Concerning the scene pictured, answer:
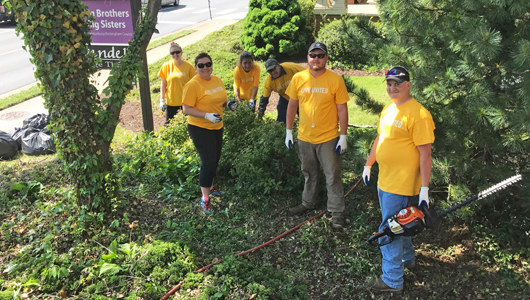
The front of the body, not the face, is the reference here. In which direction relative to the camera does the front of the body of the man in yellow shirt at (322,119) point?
toward the camera

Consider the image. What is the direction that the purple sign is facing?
toward the camera

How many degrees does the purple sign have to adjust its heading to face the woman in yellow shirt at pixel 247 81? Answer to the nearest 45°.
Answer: approximately 90° to its left

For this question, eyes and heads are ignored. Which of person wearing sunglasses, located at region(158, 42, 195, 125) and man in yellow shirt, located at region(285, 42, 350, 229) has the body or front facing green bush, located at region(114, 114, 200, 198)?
the person wearing sunglasses

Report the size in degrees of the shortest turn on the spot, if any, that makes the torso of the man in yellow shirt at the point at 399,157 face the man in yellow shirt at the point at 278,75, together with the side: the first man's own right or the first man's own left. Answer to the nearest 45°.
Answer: approximately 90° to the first man's own right

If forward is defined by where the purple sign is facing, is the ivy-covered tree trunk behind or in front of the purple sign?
in front

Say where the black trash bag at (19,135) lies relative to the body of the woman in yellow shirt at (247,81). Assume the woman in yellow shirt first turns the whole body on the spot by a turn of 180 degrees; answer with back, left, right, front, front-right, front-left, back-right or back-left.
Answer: left

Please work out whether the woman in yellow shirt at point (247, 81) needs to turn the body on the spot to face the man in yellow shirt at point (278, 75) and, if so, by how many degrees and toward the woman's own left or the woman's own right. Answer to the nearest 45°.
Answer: approximately 45° to the woman's own left

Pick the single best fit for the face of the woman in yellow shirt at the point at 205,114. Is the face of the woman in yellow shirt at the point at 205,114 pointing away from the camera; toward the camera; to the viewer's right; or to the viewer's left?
toward the camera

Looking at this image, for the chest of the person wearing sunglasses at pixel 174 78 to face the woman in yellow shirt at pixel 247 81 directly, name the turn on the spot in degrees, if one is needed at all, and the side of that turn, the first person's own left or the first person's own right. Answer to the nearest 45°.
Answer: approximately 90° to the first person's own left

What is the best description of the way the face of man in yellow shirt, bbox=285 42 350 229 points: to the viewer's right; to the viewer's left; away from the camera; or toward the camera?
toward the camera

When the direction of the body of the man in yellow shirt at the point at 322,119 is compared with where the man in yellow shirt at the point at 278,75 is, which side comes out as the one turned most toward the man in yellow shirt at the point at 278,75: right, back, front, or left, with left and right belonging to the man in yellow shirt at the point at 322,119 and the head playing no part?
back

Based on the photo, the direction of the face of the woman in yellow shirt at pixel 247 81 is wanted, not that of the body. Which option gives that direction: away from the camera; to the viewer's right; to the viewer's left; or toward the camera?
toward the camera

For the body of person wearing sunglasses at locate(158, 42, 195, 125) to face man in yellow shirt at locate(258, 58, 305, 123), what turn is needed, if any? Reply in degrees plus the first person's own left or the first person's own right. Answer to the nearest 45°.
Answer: approximately 45° to the first person's own left

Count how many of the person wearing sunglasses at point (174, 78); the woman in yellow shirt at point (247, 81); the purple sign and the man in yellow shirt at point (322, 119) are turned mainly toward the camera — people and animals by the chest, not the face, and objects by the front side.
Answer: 4

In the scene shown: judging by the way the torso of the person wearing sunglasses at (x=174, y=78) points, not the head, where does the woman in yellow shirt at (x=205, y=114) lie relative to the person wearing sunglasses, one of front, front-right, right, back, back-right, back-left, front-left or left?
front

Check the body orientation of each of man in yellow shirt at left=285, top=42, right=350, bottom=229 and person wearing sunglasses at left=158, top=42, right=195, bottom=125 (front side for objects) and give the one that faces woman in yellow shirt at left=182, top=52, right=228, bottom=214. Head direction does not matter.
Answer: the person wearing sunglasses

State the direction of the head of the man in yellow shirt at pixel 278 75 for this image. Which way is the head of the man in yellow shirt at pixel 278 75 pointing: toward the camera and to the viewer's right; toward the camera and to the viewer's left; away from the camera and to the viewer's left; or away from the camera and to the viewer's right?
toward the camera and to the viewer's left
